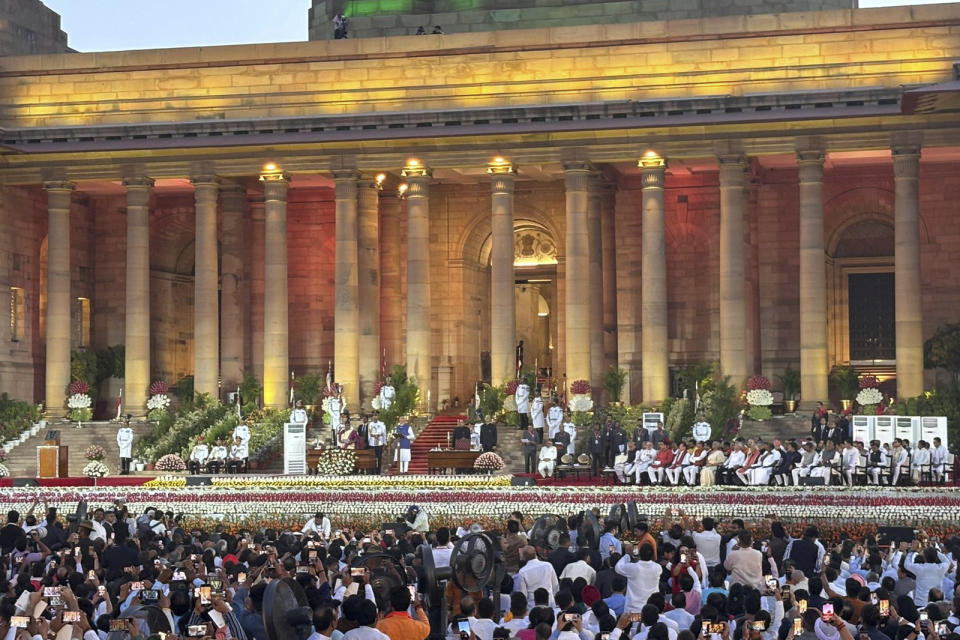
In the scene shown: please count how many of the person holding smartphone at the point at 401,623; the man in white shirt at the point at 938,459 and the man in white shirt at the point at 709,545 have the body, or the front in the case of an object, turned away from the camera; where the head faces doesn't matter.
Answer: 2

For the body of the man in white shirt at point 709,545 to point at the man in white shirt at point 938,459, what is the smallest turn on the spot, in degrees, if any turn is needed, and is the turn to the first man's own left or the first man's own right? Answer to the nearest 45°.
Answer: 0° — they already face them

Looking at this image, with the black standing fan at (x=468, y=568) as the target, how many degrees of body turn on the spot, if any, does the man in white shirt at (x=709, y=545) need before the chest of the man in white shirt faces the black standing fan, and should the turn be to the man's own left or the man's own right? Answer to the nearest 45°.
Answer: approximately 135° to the man's own left

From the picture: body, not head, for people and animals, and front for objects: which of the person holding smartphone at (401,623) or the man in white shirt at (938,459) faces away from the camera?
the person holding smartphone

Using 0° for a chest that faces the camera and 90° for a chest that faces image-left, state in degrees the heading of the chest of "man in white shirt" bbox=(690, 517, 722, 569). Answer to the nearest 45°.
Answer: approximately 180°

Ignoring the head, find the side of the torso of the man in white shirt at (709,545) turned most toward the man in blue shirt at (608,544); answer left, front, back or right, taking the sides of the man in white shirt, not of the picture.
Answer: left

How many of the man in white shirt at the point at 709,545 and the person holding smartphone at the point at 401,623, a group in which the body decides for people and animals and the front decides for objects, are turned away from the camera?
2

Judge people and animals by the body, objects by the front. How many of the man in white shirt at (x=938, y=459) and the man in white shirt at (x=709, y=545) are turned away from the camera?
1

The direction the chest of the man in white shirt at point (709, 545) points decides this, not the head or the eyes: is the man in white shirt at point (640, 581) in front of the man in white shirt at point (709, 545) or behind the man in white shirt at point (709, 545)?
behind

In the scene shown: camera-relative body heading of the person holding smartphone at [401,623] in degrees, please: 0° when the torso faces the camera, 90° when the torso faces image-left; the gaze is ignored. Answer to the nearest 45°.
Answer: approximately 180°
